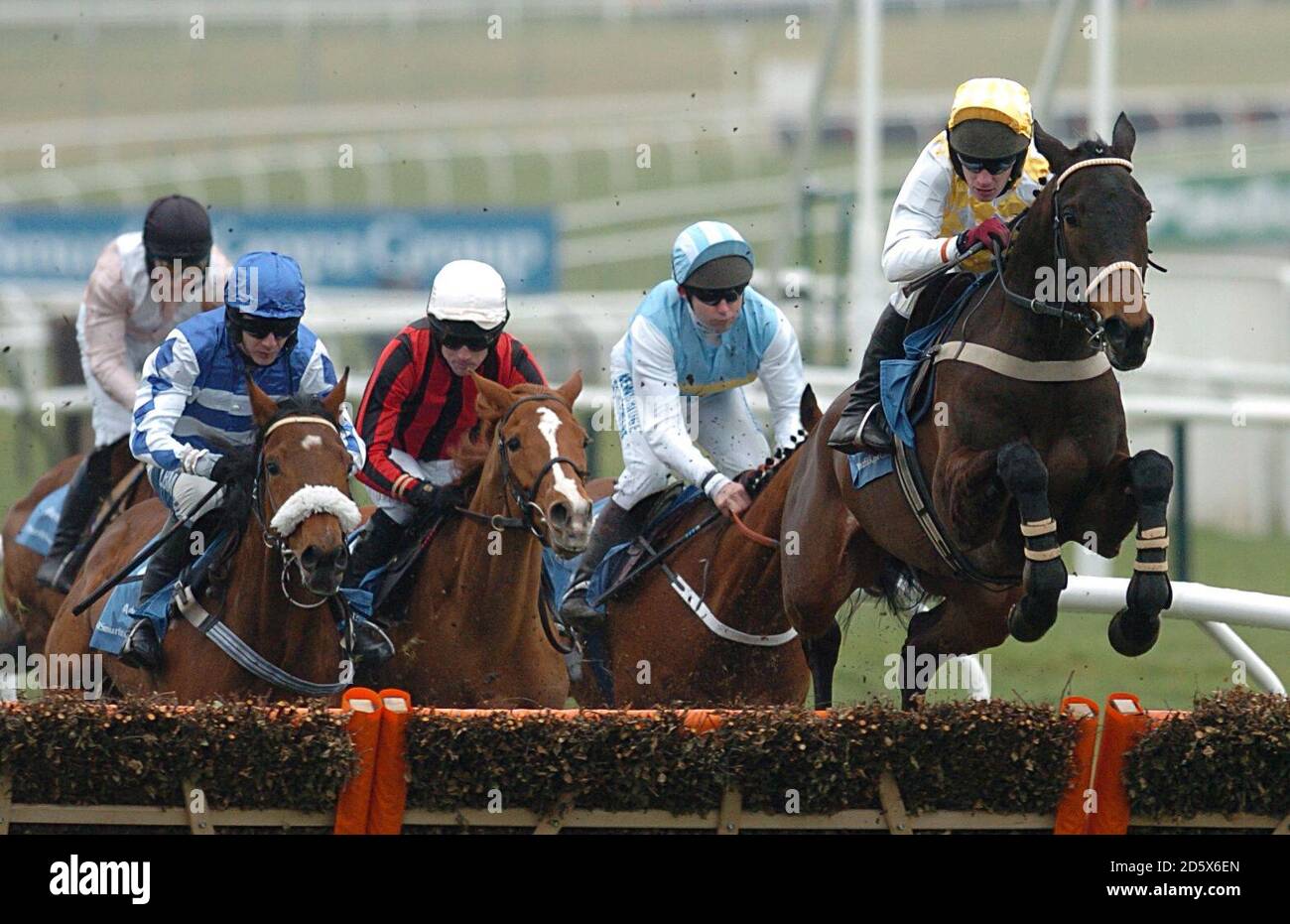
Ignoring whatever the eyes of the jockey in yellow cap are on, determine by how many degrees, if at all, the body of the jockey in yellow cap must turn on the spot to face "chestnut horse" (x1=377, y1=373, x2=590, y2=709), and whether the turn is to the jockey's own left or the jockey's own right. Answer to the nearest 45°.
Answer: approximately 135° to the jockey's own right

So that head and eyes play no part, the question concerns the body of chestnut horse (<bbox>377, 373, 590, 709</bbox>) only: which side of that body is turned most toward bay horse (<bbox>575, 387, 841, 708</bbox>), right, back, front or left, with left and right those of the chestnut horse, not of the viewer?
left

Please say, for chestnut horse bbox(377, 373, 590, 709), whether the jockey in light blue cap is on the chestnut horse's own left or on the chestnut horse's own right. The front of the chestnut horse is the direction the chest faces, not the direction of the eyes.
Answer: on the chestnut horse's own left

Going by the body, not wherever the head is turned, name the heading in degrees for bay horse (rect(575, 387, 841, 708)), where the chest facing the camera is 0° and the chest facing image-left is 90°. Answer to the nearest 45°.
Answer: approximately 315°

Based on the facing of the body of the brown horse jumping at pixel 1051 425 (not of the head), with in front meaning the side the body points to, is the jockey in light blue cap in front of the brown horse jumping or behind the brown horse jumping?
behind

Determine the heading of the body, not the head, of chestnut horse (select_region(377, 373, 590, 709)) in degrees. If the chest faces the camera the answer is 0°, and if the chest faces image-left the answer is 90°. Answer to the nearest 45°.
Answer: approximately 315°

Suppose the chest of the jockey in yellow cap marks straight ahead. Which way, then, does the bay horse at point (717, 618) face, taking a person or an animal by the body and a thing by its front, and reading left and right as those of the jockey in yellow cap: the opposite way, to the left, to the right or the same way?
the same way

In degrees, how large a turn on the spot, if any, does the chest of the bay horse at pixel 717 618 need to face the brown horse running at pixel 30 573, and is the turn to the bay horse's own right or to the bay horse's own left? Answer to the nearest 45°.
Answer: approximately 135° to the bay horse's own right

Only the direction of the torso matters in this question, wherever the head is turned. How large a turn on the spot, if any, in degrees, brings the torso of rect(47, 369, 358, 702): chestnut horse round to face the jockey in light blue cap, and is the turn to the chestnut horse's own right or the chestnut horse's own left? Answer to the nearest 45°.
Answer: approximately 90° to the chestnut horse's own left

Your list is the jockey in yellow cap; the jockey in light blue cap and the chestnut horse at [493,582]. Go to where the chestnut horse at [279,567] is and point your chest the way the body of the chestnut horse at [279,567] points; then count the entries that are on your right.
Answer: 0

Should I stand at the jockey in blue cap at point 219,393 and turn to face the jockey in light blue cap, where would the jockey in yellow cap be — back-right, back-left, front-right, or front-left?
front-right

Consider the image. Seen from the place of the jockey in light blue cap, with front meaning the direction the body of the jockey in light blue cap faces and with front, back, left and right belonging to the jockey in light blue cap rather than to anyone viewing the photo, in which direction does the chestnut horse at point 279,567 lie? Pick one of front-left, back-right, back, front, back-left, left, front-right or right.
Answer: right

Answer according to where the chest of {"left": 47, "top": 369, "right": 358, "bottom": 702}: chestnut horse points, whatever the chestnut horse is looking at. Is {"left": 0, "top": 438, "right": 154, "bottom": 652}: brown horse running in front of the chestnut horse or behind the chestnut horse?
behind

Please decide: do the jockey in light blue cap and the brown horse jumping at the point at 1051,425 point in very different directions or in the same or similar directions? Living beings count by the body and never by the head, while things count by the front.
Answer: same or similar directions

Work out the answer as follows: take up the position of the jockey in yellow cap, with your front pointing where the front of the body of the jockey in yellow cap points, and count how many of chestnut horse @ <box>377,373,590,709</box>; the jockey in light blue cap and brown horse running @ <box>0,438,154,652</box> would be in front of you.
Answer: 0

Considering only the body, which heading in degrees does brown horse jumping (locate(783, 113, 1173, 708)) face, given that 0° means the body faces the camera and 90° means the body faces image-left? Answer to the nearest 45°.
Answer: approximately 315°

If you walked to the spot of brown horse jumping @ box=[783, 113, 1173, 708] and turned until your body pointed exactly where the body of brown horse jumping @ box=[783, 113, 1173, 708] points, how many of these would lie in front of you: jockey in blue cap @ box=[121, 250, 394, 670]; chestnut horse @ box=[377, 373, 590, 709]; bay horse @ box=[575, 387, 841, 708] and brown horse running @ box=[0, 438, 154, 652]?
0

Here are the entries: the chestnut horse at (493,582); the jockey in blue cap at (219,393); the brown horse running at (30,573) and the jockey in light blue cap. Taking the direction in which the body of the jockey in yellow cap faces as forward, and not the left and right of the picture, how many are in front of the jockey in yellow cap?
0

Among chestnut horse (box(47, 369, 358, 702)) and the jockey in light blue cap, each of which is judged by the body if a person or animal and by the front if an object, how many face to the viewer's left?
0

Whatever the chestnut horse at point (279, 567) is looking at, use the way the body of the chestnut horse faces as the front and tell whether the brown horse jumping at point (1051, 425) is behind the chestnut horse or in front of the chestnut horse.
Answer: in front

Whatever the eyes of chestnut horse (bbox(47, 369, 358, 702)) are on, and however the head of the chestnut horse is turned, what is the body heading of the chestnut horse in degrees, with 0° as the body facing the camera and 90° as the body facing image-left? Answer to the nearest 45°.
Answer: approximately 315°

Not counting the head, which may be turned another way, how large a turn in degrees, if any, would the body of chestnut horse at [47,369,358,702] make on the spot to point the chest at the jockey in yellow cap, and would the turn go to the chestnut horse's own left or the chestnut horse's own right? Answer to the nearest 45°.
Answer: approximately 45° to the chestnut horse's own left

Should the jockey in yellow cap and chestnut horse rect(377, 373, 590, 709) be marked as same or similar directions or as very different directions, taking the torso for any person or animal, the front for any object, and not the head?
same or similar directions
